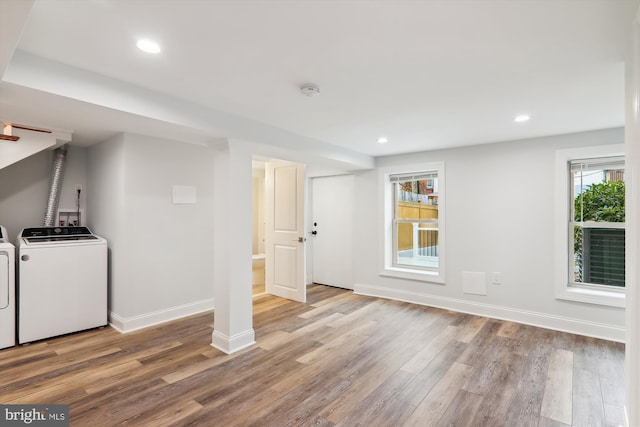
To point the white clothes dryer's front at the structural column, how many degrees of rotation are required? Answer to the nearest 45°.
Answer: approximately 45° to its left

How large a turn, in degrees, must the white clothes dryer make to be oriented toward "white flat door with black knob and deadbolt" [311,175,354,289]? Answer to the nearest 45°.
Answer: approximately 90° to its left

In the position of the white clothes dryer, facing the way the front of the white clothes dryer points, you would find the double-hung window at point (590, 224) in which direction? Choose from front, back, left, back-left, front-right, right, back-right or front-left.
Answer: front-left

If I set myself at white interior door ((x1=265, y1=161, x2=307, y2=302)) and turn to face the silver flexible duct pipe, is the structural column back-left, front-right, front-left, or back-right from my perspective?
front-left

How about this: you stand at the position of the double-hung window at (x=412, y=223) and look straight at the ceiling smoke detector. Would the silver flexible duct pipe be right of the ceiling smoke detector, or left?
right

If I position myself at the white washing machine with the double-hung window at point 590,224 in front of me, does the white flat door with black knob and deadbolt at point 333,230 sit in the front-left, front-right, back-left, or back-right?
front-left

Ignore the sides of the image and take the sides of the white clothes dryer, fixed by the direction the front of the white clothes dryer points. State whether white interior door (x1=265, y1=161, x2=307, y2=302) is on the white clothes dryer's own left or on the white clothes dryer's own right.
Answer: on the white clothes dryer's own left

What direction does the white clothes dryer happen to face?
toward the camera
